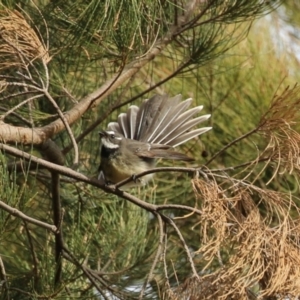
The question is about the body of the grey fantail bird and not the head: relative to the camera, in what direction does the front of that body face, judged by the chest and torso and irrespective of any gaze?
to the viewer's left
